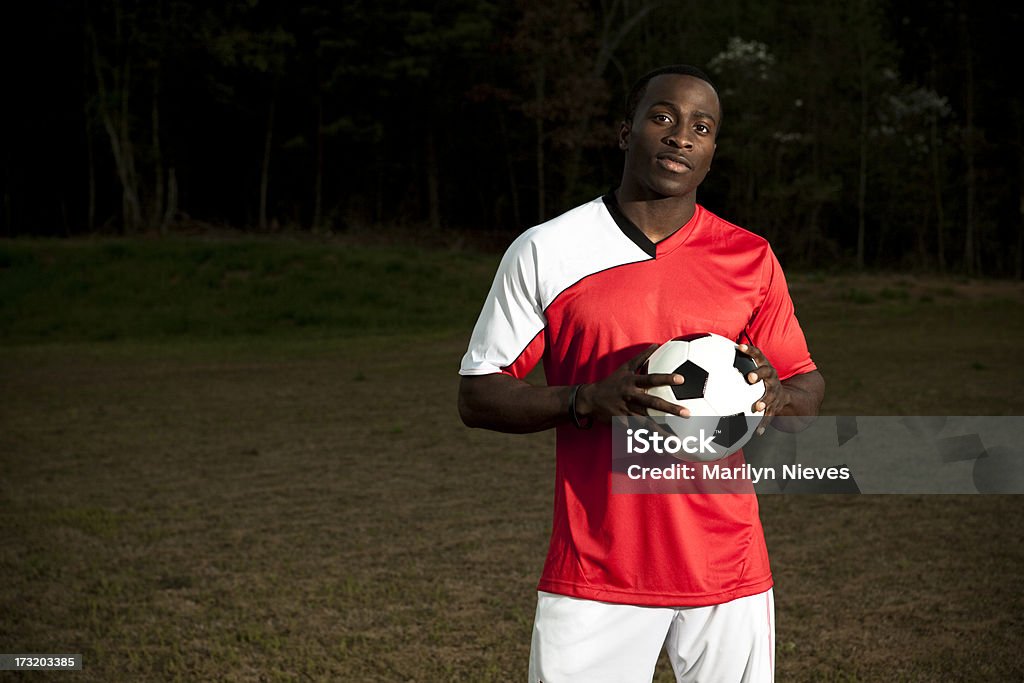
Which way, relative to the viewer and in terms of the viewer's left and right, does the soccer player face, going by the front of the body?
facing the viewer
